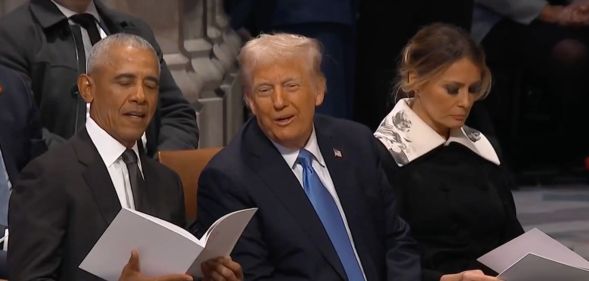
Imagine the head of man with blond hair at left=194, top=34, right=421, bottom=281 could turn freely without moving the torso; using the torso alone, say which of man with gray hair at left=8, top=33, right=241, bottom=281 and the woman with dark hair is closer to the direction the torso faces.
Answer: the man with gray hair

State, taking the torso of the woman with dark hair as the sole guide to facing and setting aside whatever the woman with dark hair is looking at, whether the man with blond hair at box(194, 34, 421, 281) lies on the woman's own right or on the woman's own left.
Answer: on the woman's own right

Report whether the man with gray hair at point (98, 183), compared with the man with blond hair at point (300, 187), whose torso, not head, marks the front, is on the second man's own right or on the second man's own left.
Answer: on the second man's own right

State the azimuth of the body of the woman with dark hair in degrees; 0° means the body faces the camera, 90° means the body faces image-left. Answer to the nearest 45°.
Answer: approximately 315°

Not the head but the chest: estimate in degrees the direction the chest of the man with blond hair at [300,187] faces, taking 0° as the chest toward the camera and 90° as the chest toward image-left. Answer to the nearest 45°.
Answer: approximately 0°

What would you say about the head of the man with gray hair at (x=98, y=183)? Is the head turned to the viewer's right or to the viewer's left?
to the viewer's right

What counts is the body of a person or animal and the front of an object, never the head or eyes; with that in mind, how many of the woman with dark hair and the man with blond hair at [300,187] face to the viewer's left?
0

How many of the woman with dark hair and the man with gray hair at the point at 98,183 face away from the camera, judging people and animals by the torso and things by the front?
0

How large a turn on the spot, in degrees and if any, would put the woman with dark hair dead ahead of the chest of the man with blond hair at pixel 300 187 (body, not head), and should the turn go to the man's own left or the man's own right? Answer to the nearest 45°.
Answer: approximately 135° to the man's own left
